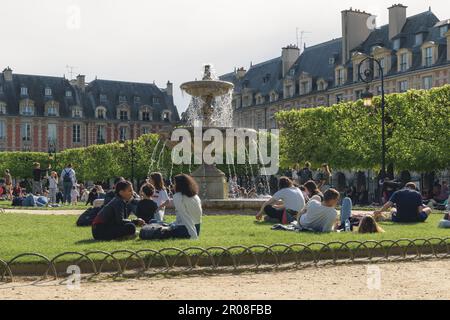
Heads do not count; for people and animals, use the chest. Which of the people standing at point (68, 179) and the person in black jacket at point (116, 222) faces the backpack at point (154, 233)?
the person in black jacket

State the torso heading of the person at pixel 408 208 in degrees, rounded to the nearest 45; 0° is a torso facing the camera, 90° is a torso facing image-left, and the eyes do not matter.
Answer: approximately 180°

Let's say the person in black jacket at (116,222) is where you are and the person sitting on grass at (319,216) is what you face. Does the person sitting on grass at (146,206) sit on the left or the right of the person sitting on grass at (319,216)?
left

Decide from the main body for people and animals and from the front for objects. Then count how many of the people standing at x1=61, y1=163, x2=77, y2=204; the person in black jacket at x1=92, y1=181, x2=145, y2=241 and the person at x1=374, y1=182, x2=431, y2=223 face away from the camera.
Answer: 2

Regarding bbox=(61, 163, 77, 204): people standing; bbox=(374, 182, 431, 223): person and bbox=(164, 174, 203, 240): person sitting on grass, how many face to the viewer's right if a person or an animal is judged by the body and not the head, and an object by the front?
0

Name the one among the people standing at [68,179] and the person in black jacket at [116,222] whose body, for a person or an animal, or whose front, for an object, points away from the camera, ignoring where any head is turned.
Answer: the people standing

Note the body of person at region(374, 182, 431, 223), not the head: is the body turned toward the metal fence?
no

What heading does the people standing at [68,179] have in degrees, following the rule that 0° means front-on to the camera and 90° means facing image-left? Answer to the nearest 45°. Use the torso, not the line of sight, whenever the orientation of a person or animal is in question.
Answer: approximately 180°

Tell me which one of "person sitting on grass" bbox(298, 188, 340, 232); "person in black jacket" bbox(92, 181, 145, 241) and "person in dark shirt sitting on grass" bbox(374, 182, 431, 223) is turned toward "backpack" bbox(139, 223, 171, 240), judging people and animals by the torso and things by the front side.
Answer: the person in black jacket

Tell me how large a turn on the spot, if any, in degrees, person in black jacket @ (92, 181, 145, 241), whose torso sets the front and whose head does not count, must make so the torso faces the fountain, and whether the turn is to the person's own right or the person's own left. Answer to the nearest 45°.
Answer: approximately 90° to the person's own left

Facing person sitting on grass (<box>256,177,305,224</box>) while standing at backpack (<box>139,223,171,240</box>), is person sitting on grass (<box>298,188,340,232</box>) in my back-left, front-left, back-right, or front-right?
front-right

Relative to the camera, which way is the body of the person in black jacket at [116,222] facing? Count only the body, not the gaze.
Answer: to the viewer's right

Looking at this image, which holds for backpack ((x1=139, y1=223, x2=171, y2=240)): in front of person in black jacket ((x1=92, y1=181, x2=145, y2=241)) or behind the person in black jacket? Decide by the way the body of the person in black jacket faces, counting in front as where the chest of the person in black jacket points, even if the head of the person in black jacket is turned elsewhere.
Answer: in front

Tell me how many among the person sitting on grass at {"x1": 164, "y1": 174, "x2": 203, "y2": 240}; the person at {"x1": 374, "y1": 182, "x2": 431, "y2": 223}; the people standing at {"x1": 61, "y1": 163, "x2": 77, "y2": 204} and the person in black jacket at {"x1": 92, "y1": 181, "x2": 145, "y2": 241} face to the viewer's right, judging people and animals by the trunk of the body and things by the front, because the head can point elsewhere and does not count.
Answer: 1

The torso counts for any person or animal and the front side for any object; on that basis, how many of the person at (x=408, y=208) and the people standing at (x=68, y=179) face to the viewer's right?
0

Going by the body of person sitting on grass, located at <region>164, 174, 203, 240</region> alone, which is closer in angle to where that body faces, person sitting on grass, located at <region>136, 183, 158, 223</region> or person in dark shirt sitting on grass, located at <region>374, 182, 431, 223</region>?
the person sitting on grass

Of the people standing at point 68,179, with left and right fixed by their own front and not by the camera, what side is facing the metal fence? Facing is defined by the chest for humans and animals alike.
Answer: back
